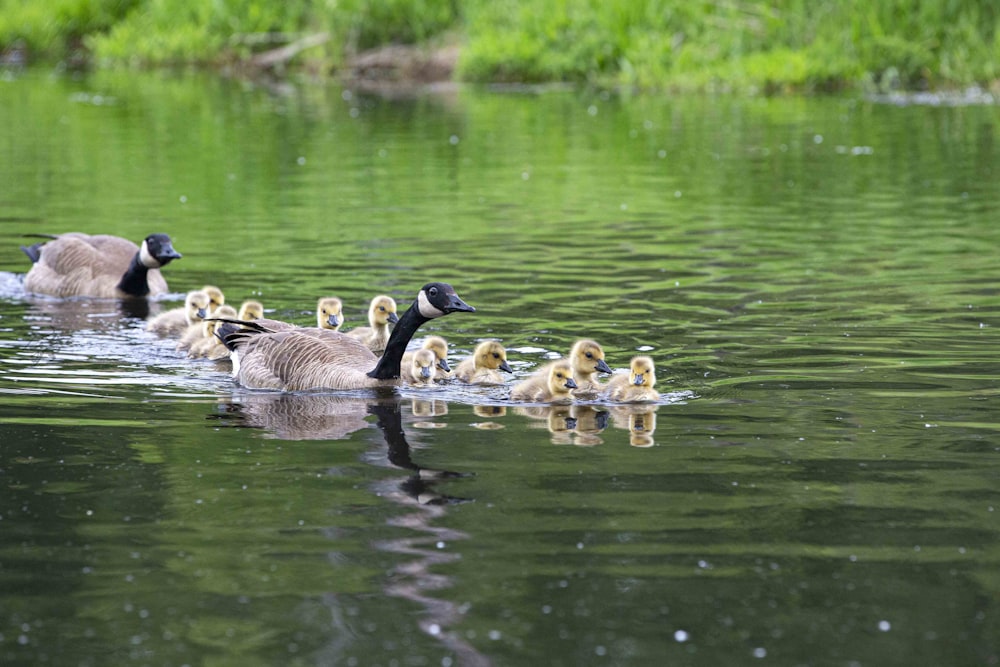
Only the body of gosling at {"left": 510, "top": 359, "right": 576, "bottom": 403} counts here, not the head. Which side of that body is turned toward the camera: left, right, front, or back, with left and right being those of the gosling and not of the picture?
right

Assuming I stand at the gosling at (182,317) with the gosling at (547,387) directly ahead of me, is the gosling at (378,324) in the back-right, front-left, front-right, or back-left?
front-left

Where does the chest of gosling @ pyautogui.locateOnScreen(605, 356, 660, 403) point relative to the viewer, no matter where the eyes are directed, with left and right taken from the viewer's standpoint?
facing the viewer and to the right of the viewer

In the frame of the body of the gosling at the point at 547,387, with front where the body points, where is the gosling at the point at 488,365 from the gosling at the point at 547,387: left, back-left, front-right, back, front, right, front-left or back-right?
back-left

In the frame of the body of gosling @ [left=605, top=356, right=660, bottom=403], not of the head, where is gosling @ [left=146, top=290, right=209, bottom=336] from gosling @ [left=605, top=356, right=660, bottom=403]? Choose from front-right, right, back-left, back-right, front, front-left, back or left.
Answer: back

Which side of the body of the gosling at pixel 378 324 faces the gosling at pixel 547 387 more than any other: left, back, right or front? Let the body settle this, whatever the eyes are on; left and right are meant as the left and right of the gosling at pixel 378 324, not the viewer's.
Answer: front

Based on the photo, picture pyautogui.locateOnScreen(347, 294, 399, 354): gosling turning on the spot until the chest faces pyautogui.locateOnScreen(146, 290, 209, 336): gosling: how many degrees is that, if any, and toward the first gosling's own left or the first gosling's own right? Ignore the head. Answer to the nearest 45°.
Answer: approximately 180°

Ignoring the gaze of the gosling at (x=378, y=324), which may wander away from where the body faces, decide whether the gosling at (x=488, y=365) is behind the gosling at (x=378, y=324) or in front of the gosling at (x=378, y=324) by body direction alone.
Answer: in front

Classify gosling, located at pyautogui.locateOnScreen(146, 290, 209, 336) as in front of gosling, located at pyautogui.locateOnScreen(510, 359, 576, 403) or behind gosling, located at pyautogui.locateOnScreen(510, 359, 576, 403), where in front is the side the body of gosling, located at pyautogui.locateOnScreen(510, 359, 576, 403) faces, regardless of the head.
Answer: behind

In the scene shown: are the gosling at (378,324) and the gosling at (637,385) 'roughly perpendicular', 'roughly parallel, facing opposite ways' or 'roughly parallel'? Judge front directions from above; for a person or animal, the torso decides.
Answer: roughly parallel

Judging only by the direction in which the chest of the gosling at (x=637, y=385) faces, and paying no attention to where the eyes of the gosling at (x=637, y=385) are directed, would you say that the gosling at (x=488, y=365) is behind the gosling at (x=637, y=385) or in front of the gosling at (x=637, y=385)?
behind

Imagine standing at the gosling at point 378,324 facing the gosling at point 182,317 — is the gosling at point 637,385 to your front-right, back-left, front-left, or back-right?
back-left
